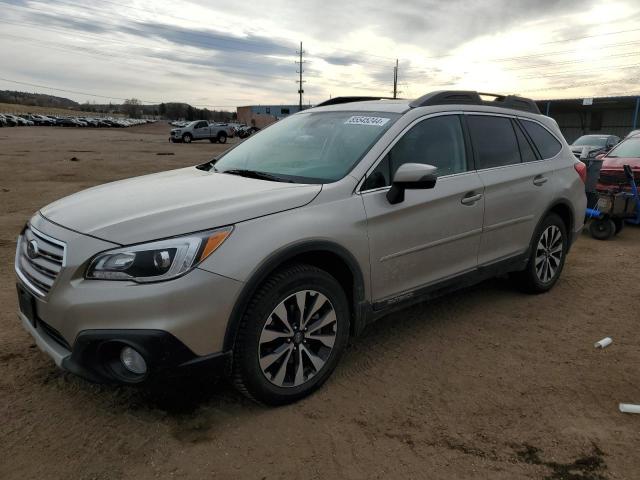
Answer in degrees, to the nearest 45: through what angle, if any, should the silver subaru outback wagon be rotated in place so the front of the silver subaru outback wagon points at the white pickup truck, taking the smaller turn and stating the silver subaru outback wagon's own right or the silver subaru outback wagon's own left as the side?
approximately 135° to the silver subaru outback wagon's own right

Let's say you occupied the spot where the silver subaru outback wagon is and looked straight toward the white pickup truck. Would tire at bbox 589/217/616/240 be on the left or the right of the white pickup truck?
right

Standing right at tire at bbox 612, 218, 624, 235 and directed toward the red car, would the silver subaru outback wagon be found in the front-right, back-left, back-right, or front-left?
back-left

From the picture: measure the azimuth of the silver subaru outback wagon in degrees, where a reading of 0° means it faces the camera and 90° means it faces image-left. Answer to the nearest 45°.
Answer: approximately 45°

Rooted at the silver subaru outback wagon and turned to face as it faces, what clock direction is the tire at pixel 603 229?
The tire is roughly at 6 o'clock from the silver subaru outback wagon.

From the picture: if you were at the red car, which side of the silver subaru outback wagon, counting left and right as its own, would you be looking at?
back

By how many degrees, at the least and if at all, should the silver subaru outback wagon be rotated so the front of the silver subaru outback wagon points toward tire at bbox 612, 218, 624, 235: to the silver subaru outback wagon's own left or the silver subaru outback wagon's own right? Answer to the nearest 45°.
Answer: approximately 180°
